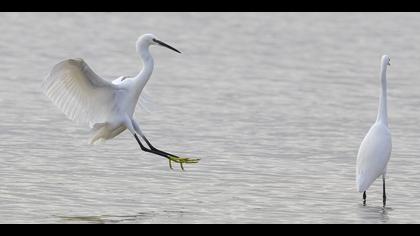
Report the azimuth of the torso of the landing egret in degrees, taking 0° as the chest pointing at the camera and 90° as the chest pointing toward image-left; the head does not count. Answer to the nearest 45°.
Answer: approximately 270°
